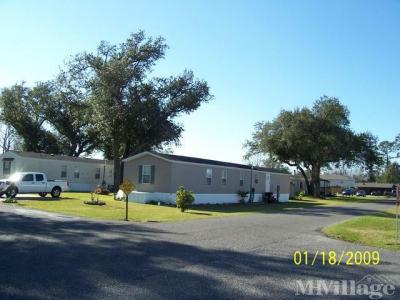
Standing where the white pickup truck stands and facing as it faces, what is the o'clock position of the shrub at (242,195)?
The shrub is roughly at 7 o'clock from the white pickup truck.

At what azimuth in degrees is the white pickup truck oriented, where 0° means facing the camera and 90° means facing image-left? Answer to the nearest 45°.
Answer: approximately 45°

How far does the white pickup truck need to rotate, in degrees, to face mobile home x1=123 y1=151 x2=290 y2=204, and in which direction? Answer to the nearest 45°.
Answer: approximately 135° to its left

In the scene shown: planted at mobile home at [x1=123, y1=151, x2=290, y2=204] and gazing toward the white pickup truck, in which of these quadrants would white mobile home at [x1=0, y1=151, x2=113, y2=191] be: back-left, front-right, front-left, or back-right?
front-right

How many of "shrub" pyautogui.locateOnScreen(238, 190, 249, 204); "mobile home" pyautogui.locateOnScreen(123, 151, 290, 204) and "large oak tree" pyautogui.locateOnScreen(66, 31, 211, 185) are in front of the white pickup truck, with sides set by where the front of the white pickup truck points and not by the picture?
0

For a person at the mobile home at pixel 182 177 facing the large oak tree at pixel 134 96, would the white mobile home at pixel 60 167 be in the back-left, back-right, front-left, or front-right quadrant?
front-left

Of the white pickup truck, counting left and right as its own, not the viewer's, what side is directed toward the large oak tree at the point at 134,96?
back
